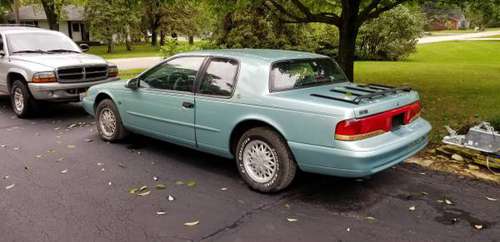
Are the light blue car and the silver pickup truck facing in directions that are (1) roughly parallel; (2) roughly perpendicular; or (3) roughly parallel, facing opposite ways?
roughly parallel, facing opposite ways

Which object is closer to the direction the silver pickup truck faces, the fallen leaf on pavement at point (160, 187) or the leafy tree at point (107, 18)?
the fallen leaf on pavement

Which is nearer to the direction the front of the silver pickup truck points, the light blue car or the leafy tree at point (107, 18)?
the light blue car

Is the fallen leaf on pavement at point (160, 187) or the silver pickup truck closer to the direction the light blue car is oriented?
the silver pickup truck

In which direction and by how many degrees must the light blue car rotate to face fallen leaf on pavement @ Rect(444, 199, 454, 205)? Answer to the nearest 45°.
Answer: approximately 135° to its right

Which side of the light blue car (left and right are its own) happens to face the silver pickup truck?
front

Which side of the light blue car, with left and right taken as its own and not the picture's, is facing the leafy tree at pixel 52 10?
front

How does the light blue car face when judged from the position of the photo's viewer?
facing away from the viewer and to the left of the viewer

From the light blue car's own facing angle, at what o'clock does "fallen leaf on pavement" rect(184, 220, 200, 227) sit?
The fallen leaf on pavement is roughly at 9 o'clock from the light blue car.

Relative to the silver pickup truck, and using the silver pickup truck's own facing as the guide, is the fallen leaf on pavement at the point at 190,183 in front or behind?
in front

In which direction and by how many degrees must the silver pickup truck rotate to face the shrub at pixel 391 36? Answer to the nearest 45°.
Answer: approximately 90° to its left

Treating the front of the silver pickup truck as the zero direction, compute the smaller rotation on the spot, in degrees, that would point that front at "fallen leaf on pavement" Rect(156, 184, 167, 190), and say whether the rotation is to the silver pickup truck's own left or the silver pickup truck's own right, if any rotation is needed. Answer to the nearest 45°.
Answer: approximately 45° to the silver pickup truck's own right

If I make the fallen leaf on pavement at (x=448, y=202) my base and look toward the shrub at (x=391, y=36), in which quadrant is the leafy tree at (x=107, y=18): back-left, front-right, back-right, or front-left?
front-left

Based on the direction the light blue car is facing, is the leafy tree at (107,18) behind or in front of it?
in front

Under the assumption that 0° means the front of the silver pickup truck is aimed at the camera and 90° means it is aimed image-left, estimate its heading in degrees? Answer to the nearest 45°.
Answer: approximately 315°
